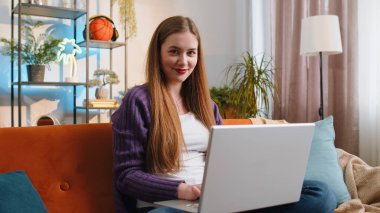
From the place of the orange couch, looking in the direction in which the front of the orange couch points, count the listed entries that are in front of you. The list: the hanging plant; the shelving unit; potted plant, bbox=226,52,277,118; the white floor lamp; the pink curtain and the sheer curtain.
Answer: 0

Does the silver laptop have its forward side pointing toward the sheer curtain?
no

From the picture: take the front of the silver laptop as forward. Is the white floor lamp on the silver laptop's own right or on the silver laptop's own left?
on the silver laptop's own right

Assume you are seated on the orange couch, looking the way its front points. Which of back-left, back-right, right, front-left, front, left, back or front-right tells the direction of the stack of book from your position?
back

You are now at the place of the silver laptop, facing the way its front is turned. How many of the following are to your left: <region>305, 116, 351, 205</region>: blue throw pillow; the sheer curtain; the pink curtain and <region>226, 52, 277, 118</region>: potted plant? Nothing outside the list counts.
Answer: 0

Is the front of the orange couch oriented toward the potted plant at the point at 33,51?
no

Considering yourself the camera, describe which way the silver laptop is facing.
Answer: facing away from the viewer and to the left of the viewer

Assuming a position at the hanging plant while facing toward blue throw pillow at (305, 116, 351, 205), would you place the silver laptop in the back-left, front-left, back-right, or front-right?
front-right

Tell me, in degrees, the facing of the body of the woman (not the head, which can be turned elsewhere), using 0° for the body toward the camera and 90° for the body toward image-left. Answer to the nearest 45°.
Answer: approximately 315°

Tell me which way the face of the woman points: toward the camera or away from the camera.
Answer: toward the camera

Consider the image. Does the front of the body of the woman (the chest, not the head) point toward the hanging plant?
no

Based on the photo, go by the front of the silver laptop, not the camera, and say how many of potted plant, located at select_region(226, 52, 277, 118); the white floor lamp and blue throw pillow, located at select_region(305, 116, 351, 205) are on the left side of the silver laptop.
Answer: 0

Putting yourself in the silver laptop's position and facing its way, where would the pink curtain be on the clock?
The pink curtain is roughly at 2 o'clock from the silver laptop.
